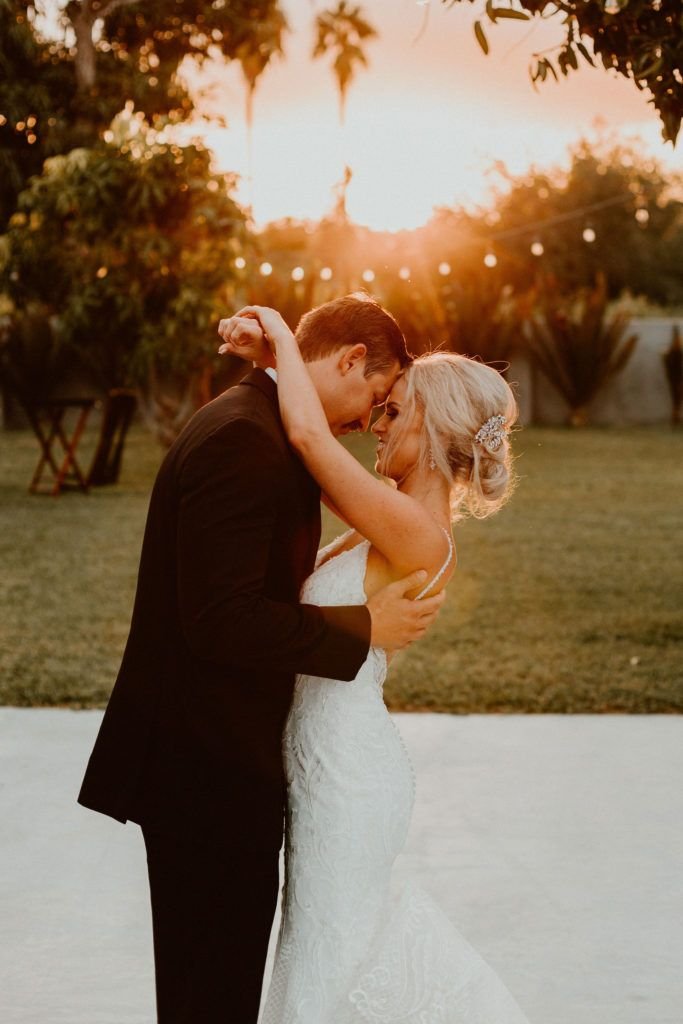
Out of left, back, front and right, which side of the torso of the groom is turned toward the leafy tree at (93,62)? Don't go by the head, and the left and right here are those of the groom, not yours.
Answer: left

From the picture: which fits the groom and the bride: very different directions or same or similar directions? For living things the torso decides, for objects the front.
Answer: very different directions

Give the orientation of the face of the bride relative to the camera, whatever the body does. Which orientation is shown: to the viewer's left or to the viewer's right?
to the viewer's left

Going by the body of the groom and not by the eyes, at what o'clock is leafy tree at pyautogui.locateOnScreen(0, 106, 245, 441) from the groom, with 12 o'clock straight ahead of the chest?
The leafy tree is roughly at 9 o'clock from the groom.

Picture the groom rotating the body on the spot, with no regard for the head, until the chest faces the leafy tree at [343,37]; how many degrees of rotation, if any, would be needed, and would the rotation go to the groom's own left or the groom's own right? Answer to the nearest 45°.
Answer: approximately 90° to the groom's own left

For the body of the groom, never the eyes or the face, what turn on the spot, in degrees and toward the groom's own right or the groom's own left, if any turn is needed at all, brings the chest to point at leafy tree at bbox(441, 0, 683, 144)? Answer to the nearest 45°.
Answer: approximately 45° to the groom's own left

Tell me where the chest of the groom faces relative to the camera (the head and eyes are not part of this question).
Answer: to the viewer's right

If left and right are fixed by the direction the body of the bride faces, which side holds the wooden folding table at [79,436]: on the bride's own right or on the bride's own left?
on the bride's own right

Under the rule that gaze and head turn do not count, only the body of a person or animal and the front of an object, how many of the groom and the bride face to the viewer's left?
1

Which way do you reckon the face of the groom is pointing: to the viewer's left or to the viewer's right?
to the viewer's right

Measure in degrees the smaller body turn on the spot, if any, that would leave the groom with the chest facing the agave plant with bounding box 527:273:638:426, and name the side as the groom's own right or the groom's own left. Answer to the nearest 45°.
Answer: approximately 90° to the groom's own left

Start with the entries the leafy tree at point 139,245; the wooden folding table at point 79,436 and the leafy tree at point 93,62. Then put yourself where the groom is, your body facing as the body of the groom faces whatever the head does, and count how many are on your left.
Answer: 3

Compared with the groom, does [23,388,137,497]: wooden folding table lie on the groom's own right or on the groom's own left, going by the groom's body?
on the groom's own left

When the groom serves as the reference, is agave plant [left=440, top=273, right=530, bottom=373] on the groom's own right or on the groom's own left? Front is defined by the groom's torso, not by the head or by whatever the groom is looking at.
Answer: on the groom's own left

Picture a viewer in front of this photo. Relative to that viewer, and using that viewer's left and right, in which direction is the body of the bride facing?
facing to the left of the viewer
